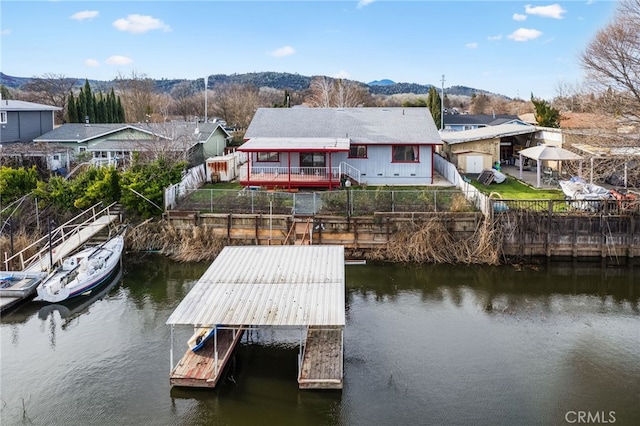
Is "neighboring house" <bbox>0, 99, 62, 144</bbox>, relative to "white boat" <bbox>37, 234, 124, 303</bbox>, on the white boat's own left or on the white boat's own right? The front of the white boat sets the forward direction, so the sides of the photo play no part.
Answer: on the white boat's own left

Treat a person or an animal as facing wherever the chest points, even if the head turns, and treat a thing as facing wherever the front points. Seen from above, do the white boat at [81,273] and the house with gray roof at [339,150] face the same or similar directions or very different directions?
very different directions

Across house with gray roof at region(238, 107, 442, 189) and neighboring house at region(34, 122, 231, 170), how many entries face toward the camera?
2

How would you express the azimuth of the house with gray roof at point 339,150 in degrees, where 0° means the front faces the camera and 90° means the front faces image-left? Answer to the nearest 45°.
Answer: approximately 0°

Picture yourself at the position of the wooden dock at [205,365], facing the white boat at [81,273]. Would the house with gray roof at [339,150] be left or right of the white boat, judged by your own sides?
right

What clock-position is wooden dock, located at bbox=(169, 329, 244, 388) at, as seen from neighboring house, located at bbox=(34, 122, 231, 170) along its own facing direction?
The wooden dock is roughly at 12 o'clock from the neighboring house.

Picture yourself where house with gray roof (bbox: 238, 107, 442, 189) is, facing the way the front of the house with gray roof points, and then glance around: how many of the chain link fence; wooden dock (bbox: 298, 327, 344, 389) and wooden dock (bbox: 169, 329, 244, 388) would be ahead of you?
3

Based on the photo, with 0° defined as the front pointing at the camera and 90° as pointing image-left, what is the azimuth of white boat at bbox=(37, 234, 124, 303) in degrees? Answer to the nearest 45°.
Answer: approximately 225°

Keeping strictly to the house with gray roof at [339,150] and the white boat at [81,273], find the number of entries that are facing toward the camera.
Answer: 1
